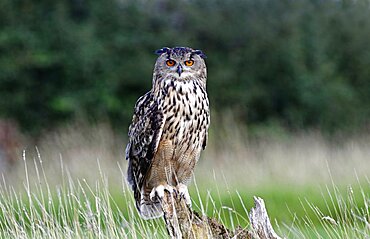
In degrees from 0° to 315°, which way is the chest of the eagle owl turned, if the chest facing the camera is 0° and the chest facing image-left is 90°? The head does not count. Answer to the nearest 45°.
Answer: approximately 315°
